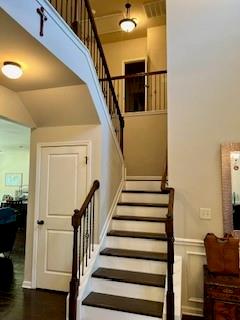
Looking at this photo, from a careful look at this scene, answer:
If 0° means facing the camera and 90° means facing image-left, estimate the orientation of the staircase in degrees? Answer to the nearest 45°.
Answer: approximately 0°

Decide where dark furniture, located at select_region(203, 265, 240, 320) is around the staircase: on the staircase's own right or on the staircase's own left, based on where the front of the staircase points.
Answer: on the staircase's own left

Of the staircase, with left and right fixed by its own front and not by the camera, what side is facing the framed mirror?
left

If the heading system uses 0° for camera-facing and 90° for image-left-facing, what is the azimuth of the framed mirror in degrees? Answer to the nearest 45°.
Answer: approximately 45°

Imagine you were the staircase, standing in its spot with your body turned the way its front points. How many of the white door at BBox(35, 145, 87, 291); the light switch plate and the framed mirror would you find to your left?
2

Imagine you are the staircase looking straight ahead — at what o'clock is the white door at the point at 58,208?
The white door is roughly at 4 o'clock from the staircase.

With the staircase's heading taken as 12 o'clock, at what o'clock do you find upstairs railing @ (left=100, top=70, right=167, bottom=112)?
The upstairs railing is roughly at 6 o'clock from the staircase.

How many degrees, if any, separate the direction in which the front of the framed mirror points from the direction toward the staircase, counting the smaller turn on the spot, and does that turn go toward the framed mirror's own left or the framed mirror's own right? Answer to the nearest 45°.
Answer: approximately 45° to the framed mirror's own right

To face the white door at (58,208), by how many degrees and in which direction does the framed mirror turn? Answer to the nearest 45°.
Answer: approximately 45° to its right

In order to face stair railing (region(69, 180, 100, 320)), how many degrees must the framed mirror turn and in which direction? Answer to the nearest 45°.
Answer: approximately 45° to its right
